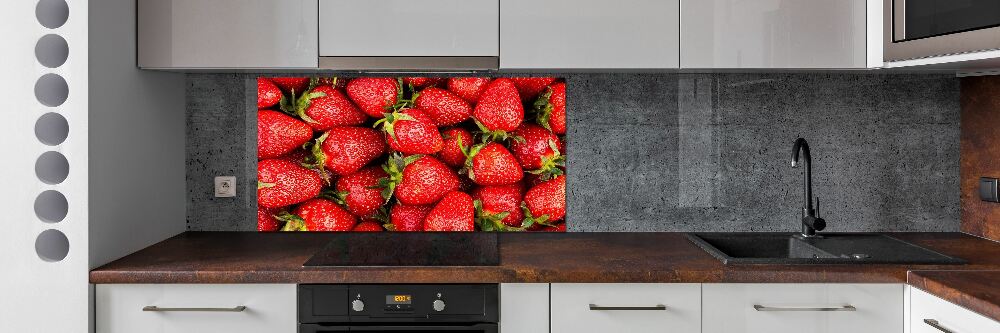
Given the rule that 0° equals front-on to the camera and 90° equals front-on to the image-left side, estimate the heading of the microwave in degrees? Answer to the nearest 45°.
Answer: approximately 45°

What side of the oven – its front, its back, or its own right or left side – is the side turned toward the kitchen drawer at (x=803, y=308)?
left

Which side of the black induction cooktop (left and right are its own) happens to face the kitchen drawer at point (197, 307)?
right
